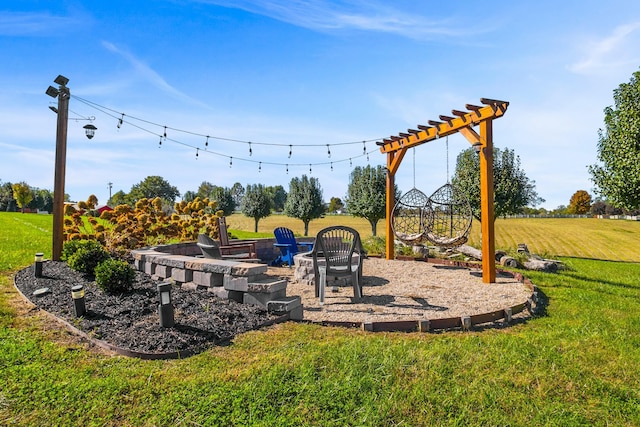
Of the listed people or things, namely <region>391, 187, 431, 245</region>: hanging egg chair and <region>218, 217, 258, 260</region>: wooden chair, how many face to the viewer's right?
1

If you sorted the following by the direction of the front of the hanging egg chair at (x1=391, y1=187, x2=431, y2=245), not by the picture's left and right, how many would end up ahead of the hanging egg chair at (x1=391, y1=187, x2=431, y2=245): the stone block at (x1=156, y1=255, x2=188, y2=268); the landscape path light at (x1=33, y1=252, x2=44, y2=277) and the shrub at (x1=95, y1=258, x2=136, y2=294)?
3

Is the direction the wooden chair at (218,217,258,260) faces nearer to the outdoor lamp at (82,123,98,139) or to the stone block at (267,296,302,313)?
the stone block

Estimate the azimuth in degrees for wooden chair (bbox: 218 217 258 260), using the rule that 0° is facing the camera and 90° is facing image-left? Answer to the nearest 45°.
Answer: approximately 270°

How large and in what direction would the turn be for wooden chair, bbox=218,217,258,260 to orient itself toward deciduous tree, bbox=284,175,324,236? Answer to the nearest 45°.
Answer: approximately 90° to its left

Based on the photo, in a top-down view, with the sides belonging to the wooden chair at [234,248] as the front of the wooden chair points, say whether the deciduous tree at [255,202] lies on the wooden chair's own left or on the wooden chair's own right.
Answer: on the wooden chair's own left

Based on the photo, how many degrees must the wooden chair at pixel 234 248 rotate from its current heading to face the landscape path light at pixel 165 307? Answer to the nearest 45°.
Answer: approximately 90° to its right

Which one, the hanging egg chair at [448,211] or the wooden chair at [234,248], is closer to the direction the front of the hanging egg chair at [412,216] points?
the wooden chair

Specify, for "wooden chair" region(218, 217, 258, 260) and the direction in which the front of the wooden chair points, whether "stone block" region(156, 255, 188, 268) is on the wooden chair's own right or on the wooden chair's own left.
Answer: on the wooden chair's own right

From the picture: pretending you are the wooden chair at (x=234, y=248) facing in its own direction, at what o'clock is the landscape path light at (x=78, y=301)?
The landscape path light is roughly at 4 o'clock from the wooden chair.

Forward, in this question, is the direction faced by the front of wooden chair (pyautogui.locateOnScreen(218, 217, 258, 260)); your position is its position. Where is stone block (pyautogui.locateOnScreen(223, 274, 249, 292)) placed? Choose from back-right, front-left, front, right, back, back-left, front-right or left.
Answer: right
